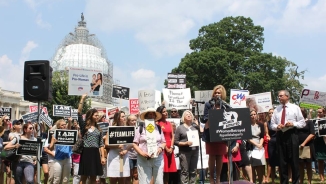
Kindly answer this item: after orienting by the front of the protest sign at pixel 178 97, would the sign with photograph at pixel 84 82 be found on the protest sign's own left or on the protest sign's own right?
on the protest sign's own right

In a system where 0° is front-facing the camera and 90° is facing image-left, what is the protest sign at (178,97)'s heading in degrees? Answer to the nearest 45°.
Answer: approximately 0°

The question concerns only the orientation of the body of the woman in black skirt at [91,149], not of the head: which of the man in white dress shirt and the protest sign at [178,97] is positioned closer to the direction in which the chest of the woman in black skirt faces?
the man in white dress shirt

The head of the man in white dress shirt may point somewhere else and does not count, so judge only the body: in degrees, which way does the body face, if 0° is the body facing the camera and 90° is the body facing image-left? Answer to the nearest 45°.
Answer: approximately 45°

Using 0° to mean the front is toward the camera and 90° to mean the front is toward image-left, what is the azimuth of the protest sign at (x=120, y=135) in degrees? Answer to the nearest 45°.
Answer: approximately 0°

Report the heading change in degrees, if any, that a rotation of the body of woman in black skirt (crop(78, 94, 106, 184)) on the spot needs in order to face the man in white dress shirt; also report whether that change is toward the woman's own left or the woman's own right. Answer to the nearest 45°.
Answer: approximately 45° to the woman's own left

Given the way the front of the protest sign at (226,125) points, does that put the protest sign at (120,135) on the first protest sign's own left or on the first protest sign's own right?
on the first protest sign's own right
